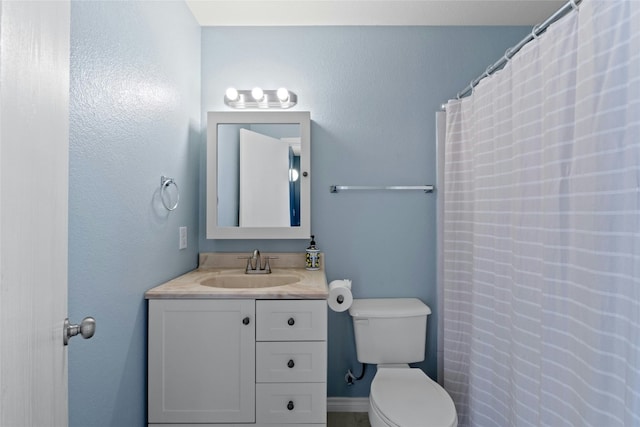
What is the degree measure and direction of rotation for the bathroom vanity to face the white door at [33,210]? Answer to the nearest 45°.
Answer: approximately 45° to its right

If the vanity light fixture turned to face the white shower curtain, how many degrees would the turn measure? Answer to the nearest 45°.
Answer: approximately 45° to its left

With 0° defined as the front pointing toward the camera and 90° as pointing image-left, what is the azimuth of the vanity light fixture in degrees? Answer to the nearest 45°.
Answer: approximately 0°

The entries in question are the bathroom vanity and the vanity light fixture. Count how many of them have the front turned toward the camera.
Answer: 2

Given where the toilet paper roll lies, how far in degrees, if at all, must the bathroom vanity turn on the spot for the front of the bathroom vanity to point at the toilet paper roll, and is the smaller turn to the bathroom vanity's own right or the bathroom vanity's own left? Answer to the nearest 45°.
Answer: approximately 90° to the bathroom vanity's own left

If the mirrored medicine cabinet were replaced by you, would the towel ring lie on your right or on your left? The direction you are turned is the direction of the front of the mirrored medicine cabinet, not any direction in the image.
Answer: on your right
